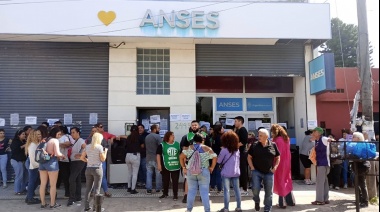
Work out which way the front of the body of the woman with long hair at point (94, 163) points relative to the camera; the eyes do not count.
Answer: away from the camera

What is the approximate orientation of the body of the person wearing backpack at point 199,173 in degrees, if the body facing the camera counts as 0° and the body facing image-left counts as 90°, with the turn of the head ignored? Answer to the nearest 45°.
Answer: approximately 180°

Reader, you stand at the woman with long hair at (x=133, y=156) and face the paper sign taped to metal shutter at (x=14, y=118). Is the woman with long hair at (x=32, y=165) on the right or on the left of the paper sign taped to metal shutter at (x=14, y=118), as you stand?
left

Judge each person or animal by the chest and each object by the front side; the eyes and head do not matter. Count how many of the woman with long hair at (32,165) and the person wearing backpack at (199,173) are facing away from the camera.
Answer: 1

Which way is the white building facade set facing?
toward the camera

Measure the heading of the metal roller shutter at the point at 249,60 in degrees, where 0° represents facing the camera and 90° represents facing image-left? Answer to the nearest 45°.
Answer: approximately 0°

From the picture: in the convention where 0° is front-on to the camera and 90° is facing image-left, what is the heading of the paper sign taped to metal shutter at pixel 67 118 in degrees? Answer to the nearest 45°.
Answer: approximately 0°

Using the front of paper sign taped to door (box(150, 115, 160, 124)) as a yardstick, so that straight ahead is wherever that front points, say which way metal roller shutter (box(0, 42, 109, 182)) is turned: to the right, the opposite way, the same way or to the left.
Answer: the same way

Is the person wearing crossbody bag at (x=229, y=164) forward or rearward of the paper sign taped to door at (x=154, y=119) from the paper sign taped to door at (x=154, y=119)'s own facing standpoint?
forward

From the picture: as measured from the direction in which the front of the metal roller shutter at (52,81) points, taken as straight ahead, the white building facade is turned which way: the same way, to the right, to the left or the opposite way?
the same way

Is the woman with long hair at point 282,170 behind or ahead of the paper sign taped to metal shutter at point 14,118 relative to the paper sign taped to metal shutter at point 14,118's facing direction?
ahead

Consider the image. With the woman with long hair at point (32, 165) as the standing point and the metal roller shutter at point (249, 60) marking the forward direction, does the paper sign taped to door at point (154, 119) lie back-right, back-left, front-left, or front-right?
front-left
